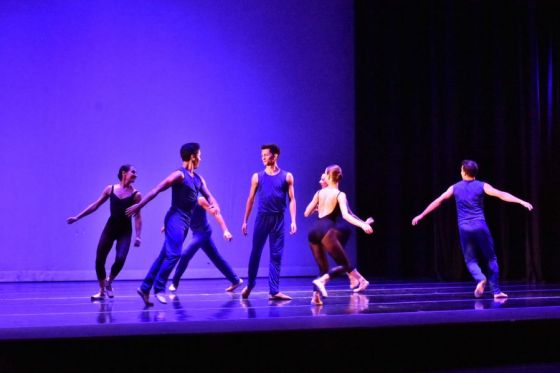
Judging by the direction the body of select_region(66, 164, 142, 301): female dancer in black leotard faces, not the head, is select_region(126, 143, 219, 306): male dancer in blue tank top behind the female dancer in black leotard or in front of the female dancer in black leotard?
in front

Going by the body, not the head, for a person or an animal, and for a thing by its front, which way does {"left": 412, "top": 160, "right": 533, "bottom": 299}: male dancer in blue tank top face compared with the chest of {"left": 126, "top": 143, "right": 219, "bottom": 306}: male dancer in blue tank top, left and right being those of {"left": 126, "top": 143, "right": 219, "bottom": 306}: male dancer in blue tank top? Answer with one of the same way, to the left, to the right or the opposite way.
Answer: to the left

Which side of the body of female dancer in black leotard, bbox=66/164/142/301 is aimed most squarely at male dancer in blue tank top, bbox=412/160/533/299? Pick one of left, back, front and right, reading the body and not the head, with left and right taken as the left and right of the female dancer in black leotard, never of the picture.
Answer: left

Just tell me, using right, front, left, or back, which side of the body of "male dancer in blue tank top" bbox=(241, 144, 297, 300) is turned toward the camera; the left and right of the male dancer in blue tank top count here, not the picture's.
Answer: front

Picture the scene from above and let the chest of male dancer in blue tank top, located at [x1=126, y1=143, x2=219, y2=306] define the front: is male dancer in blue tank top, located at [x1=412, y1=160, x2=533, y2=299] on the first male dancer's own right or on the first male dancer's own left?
on the first male dancer's own left

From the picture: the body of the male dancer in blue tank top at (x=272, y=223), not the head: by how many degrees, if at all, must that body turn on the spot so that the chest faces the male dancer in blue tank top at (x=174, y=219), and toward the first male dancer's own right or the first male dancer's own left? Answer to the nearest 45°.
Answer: approximately 45° to the first male dancer's own right

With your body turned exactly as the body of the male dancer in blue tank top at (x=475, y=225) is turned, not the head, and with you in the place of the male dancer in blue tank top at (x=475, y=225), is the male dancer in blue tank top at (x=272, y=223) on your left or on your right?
on your left

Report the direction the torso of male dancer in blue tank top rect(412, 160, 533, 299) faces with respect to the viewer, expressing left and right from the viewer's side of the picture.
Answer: facing away from the viewer

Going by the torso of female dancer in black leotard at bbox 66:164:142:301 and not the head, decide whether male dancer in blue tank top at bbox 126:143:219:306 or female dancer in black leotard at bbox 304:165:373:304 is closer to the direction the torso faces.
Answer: the male dancer in blue tank top

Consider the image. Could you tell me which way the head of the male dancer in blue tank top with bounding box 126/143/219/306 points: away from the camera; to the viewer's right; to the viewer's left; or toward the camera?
to the viewer's right
